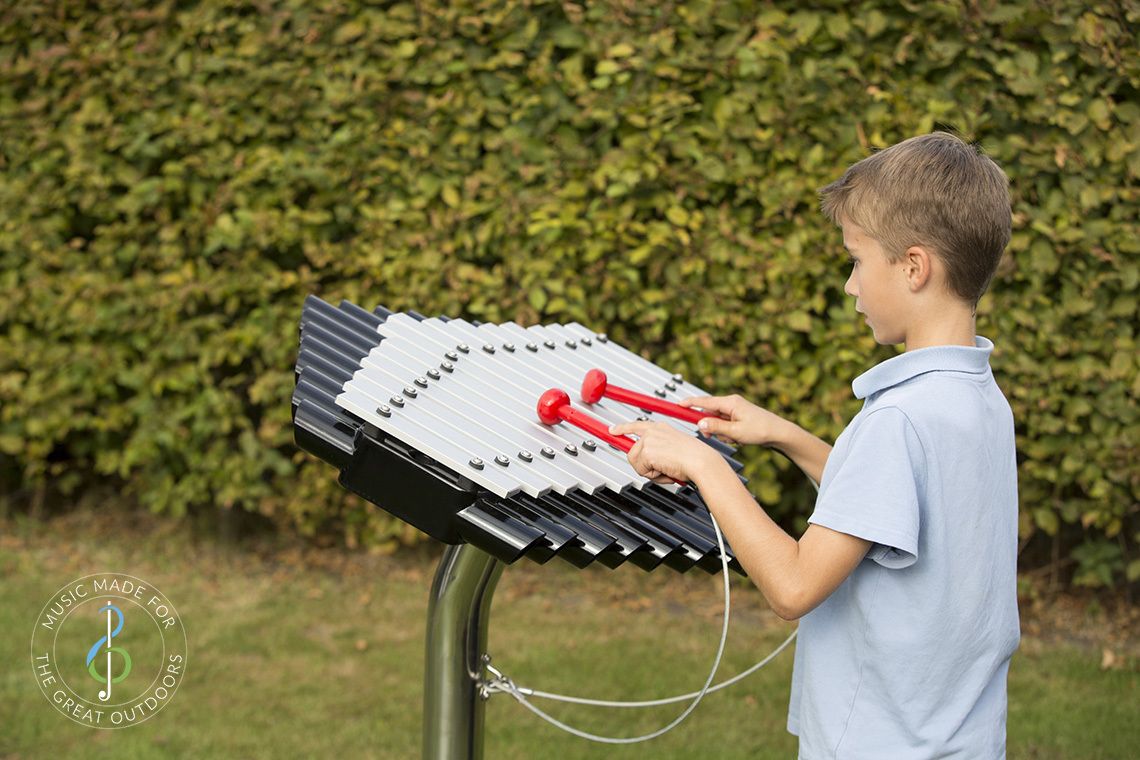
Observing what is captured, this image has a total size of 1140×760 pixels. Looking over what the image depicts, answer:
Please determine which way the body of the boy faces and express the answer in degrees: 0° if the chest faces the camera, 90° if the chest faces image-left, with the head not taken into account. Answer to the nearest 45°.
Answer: approximately 135°

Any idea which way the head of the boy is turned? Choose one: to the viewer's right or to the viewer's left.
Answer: to the viewer's left
